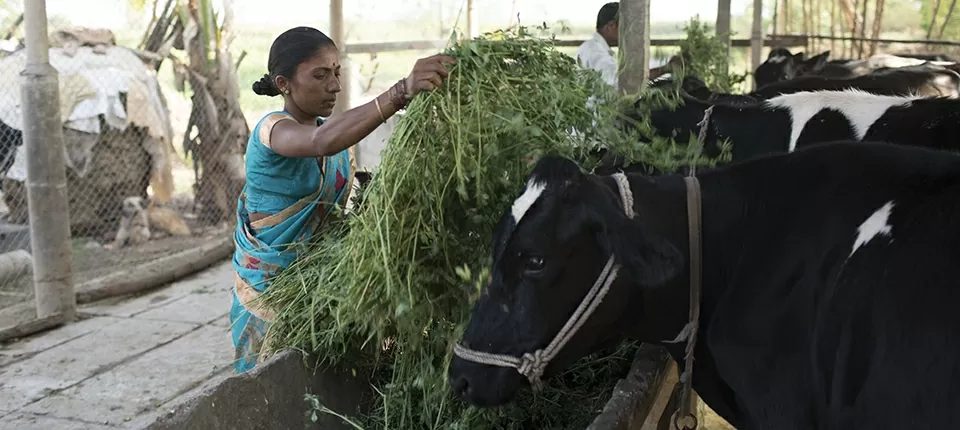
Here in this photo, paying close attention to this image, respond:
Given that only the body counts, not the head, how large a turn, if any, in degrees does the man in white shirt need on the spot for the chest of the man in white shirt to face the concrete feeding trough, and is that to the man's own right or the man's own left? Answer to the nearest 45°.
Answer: approximately 90° to the man's own right

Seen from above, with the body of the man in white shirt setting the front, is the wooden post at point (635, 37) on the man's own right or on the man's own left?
on the man's own right

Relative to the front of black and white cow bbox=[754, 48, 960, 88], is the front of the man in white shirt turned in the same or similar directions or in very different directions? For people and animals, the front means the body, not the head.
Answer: very different directions

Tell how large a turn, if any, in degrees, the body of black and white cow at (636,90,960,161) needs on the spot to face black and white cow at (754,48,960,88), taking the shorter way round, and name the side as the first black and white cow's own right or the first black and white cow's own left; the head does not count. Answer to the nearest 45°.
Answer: approximately 90° to the first black and white cow's own right

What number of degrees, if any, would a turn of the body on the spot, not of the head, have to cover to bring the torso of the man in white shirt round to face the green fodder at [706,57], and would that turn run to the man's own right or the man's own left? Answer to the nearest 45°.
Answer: approximately 45° to the man's own left

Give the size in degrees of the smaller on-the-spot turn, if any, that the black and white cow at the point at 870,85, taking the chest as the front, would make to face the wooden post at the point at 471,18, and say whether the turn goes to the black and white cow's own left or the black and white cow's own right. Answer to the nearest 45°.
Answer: approximately 45° to the black and white cow's own right

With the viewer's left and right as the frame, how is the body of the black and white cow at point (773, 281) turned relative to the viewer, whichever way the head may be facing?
facing to the left of the viewer

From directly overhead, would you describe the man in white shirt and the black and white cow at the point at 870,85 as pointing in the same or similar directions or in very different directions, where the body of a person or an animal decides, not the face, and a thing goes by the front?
very different directions

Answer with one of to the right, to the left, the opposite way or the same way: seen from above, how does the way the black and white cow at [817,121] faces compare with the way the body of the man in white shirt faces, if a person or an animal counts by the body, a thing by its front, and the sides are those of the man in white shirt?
the opposite way

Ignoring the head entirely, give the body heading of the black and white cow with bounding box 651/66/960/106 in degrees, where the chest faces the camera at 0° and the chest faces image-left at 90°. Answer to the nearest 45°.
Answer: approximately 90°

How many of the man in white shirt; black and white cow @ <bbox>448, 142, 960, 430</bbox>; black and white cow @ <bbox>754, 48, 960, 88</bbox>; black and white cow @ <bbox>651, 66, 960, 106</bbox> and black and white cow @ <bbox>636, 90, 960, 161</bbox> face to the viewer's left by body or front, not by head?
4

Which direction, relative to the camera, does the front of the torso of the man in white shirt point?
to the viewer's right

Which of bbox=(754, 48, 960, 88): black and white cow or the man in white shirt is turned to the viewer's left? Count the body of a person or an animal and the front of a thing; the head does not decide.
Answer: the black and white cow

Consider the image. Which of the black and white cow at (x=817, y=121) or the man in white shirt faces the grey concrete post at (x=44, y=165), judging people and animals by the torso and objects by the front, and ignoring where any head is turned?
the black and white cow
